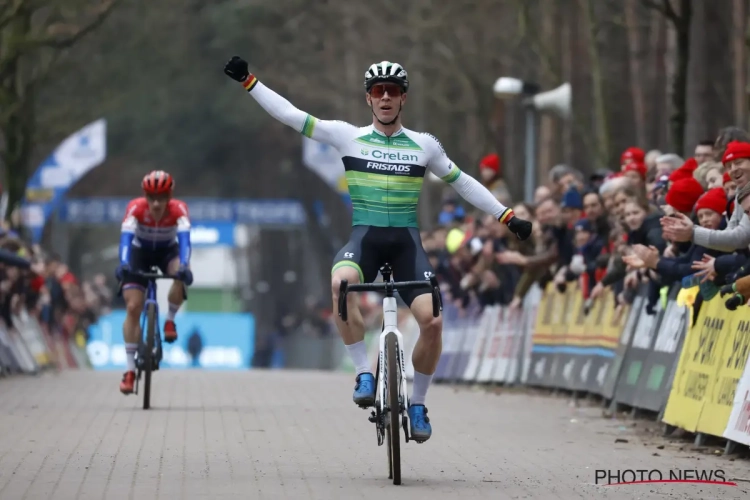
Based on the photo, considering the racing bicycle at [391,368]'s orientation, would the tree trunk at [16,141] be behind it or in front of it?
behind

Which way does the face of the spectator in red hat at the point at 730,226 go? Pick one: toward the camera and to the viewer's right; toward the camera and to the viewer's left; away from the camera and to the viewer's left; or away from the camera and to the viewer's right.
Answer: toward the camera and to the viewer's left

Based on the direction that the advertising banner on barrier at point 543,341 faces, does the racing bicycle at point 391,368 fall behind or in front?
in front

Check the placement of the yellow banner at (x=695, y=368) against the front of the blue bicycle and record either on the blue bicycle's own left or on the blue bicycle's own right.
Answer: on the blue bicycle's own left

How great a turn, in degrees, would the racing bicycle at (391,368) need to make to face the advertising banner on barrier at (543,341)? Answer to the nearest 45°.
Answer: approximately 180°

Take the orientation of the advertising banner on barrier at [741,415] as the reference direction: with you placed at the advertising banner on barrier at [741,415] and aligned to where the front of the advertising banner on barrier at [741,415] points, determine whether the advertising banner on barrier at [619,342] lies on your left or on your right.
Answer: on your right

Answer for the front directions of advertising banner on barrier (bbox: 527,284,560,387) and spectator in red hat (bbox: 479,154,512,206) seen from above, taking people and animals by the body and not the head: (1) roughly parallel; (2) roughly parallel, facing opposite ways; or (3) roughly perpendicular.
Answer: roughly parallel

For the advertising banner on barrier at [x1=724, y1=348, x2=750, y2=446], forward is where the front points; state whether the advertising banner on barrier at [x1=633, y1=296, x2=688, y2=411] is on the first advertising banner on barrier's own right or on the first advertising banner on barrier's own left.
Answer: on the first advertising banner on barrier's own right

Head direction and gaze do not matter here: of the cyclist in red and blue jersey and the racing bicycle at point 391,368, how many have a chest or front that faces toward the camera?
2

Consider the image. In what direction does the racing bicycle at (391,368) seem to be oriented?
toward the camera

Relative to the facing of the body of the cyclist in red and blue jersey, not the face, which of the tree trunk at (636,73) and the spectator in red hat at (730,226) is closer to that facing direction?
the spectator in red hat

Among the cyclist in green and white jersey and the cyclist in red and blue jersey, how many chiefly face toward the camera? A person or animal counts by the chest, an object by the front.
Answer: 2

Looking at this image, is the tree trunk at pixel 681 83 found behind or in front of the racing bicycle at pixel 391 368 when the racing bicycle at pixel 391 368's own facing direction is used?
behind

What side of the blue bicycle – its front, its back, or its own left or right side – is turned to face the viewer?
front
